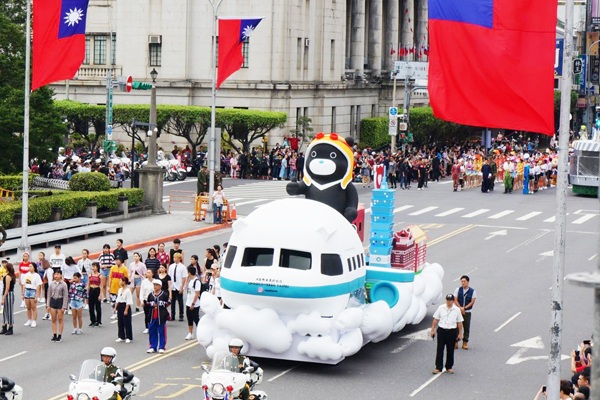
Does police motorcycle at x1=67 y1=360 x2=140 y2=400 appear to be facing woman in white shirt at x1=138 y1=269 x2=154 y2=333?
no

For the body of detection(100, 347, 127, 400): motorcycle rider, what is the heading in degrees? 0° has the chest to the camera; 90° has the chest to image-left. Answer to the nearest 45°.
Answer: approximately 45°

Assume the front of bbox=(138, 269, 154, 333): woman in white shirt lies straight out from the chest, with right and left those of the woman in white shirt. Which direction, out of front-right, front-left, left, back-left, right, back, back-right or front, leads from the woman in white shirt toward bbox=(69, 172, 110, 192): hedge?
back

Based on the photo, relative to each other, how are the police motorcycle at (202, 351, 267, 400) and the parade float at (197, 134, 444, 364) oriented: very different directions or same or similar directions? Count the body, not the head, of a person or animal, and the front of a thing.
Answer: same or similar directions

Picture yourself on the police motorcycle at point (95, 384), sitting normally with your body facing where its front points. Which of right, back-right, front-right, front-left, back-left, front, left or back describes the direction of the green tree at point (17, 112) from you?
back-right

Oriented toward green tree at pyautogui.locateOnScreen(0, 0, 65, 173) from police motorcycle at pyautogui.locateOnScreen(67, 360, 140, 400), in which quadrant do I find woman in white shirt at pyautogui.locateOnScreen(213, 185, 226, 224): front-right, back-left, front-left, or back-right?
front-right

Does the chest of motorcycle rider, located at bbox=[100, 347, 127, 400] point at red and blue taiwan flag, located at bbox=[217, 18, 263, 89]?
no

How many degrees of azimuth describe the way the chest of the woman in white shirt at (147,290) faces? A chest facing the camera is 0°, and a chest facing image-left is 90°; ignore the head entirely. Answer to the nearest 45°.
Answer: approximately 0°

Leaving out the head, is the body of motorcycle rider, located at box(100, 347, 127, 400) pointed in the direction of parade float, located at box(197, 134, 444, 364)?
no

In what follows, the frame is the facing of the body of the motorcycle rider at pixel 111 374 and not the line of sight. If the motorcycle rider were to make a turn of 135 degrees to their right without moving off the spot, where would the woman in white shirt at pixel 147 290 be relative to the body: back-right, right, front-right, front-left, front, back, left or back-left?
front

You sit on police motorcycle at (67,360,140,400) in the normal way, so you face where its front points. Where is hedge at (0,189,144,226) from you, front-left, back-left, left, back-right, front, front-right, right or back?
back-right

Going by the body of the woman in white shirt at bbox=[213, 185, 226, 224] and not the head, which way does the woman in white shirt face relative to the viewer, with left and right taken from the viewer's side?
facing the viewer

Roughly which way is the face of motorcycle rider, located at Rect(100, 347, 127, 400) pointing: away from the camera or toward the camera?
toward the camera

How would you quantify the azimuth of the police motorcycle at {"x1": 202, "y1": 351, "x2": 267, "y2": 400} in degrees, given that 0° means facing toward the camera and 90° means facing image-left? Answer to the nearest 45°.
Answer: approximately 45°

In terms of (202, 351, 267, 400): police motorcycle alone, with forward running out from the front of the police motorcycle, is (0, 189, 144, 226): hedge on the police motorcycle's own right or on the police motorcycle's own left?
on the police motorcycle's own right

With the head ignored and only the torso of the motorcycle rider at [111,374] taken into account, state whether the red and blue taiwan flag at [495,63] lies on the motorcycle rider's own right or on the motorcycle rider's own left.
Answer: on the motorcycle rider's own left

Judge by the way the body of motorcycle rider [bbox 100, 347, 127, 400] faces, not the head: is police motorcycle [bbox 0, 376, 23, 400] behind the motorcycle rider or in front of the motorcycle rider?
in front

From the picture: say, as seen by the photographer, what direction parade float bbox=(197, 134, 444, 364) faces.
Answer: facing the viewer and to the left of the viewer

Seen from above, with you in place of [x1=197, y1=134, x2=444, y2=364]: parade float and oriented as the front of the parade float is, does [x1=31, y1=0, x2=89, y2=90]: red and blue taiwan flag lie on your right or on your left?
on your right
